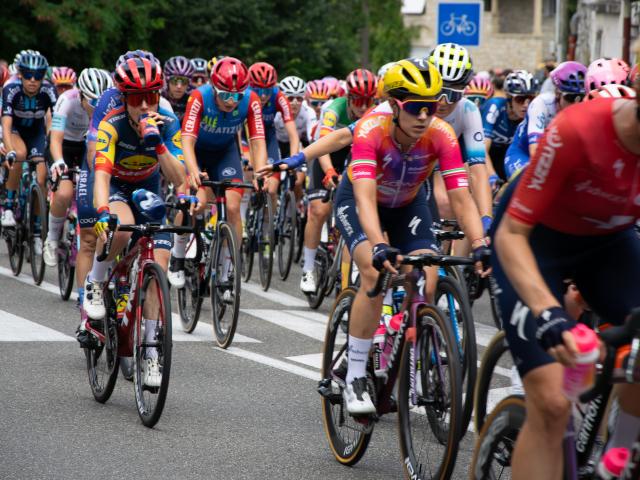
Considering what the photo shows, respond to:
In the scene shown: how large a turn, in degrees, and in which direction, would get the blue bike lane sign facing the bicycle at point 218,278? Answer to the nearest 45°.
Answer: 0° — it already faces it

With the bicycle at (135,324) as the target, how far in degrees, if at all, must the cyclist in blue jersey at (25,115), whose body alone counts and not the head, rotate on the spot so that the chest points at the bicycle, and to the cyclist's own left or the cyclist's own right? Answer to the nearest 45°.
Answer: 0° — they already face it

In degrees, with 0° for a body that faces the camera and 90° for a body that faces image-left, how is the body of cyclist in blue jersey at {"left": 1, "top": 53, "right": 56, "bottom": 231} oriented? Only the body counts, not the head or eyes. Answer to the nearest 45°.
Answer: approximately 0°

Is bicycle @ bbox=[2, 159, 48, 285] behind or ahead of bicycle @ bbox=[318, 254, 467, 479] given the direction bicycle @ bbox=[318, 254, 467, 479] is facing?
behind

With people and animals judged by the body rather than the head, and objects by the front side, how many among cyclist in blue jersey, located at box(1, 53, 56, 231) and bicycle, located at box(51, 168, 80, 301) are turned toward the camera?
2

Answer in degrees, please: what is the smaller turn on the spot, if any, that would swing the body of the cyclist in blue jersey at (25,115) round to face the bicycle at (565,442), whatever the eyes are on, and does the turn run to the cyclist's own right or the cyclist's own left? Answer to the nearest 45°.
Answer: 0° — they already face it

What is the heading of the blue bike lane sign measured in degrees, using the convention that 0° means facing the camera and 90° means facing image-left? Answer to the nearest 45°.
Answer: approximately 0°

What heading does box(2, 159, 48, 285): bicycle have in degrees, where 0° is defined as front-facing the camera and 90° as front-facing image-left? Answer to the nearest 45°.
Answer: approximately 315°

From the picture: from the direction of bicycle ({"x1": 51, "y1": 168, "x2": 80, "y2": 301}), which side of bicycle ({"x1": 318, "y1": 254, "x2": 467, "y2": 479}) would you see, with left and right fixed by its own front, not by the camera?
back

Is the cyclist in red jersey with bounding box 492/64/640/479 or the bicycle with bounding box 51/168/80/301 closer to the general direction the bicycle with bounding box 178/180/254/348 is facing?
the cyclist in red jersey

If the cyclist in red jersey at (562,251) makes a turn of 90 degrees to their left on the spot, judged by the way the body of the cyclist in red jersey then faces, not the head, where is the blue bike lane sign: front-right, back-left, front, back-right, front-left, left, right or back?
front-left

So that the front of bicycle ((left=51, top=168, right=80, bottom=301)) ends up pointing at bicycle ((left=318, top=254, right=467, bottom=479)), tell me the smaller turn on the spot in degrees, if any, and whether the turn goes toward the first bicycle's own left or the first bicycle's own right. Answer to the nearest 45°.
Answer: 0° — it already faces it
